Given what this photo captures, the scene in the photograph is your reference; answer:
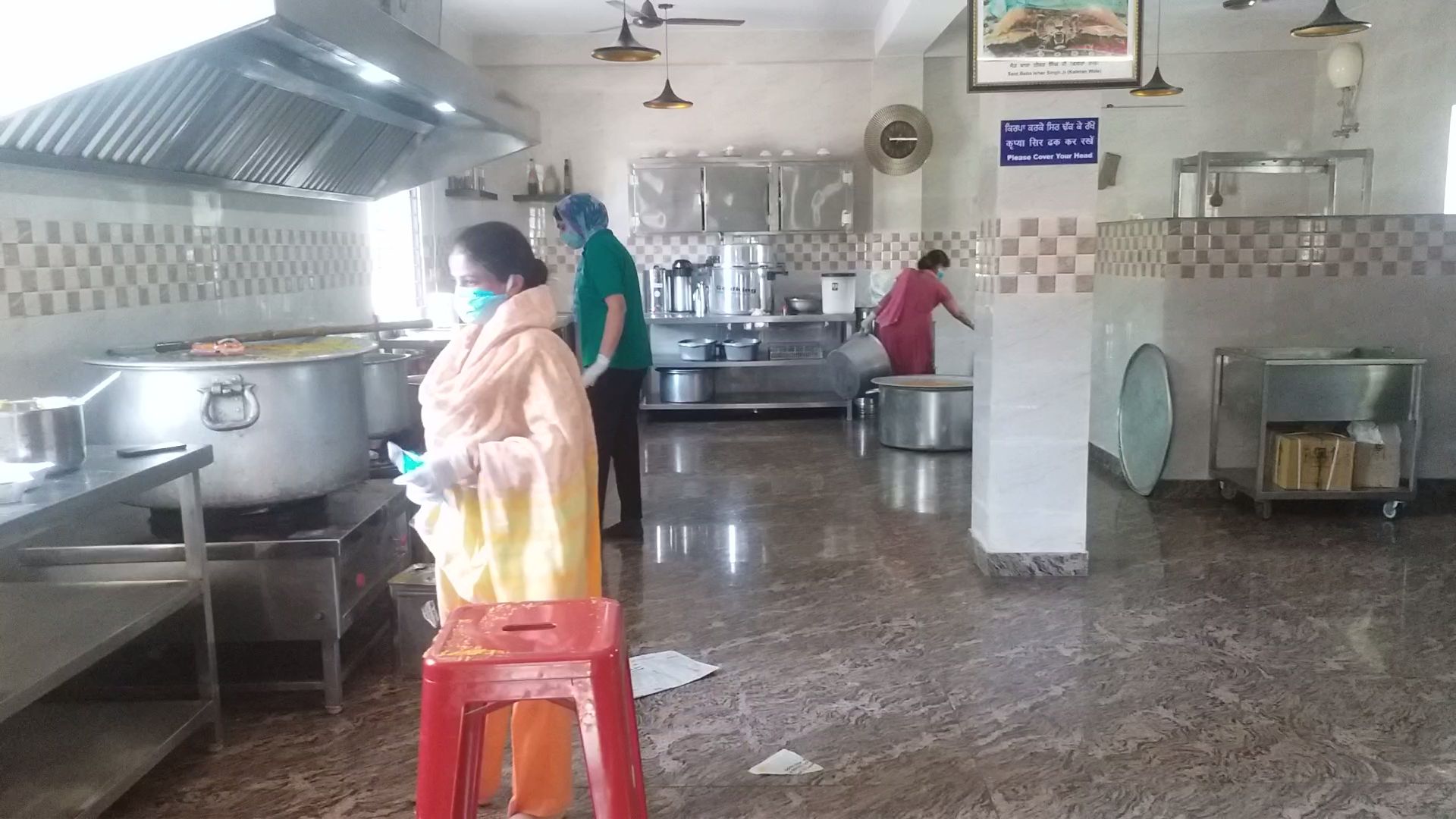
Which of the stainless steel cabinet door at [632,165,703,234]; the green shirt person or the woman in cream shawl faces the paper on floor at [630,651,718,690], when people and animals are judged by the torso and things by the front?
the stainless steel cabinet door

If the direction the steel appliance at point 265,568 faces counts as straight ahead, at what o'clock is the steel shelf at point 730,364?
The steel shelf is roughly at 9 o'clock from the steel appliance.

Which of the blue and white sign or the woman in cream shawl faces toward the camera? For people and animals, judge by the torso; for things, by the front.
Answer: the blue and white sign

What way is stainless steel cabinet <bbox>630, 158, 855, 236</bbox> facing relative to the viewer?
toward the camera

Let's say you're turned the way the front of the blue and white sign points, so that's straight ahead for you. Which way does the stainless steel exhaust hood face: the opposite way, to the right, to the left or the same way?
to the left

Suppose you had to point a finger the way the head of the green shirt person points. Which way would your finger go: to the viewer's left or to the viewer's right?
to the viewer's left

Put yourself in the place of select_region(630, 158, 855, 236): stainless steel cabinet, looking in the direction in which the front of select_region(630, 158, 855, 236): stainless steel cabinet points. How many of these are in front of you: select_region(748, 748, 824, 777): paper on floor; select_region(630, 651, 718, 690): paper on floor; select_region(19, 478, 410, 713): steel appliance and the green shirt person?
4

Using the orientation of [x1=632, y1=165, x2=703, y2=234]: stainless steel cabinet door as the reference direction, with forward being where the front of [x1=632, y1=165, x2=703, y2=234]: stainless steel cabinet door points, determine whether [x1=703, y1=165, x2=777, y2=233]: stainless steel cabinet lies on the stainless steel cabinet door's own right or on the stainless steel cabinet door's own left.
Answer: on the stainless steel cabinet door's own left

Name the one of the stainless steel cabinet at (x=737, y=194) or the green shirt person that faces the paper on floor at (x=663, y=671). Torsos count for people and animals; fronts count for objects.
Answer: the stainless steel cabinet

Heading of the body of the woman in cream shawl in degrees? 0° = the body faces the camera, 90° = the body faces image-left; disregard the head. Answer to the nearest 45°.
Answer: approximately 90°

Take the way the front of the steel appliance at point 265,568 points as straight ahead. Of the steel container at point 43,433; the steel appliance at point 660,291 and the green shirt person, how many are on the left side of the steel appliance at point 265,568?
2

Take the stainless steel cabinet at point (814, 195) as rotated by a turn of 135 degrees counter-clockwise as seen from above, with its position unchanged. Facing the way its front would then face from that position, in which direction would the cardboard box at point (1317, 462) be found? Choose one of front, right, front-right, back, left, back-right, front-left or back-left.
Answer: right

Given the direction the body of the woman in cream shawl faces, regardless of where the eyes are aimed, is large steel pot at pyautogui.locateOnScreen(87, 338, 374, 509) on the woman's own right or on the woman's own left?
on the woman's own right

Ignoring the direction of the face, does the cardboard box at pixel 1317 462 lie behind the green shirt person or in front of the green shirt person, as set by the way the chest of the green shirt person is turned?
behind
